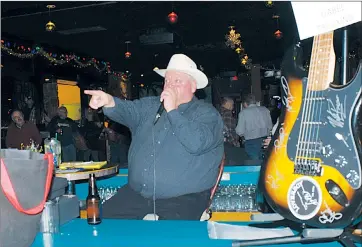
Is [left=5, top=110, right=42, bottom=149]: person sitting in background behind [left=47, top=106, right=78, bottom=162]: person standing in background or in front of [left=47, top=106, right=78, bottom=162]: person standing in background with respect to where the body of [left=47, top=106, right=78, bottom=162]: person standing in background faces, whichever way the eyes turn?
in front

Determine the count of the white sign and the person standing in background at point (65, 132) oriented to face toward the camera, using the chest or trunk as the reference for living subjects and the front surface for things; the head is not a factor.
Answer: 2

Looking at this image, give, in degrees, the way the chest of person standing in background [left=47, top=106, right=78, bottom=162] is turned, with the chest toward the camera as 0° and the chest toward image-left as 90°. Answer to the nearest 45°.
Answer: approximately 0°

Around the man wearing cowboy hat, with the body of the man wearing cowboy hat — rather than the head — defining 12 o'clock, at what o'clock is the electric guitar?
The electric guitar is roughly at 10 o'clock from the man wearing cowboy hat.

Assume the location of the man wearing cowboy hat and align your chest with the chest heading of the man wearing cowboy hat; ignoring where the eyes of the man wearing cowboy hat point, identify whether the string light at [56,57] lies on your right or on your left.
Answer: on your right

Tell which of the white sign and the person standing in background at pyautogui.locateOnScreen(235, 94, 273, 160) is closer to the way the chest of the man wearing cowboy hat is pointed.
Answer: the white sign

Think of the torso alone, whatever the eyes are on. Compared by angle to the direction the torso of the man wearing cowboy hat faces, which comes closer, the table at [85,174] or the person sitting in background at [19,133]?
the table

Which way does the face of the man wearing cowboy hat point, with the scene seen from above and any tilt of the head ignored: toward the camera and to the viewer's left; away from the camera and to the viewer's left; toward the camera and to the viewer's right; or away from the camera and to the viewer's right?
toward the camera and to the viewer's left

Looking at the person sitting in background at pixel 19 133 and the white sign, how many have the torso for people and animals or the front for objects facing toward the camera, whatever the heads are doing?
2

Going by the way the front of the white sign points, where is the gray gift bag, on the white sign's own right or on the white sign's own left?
on the white sign's own right

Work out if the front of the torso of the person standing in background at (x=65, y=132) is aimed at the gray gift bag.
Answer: yes
